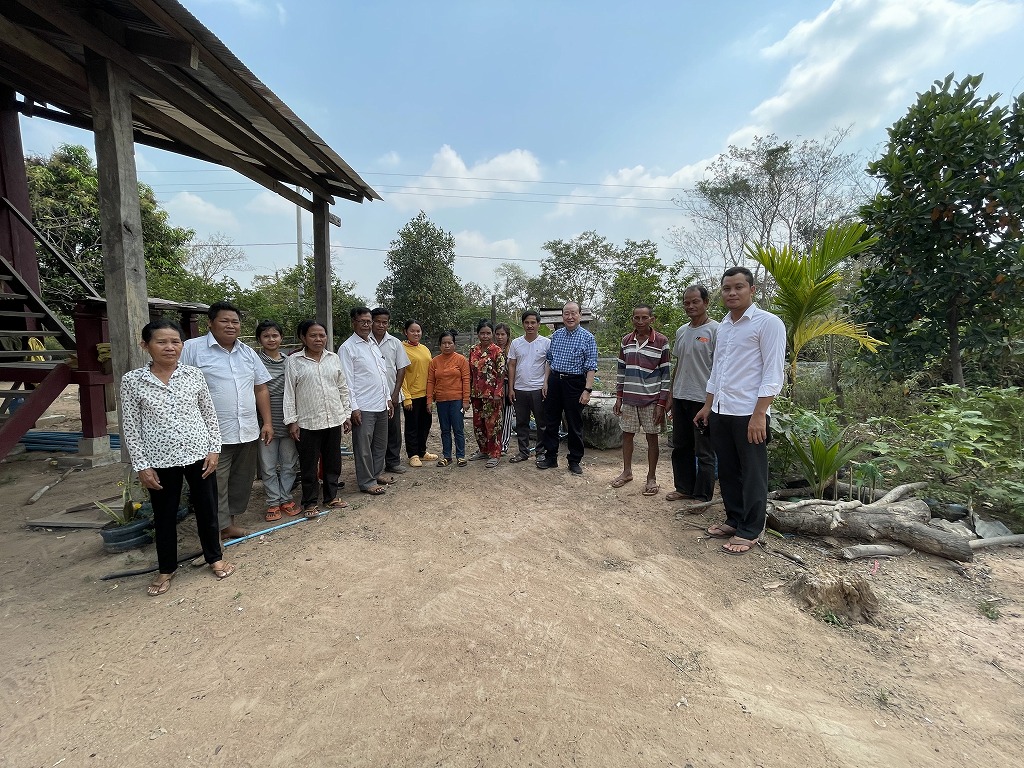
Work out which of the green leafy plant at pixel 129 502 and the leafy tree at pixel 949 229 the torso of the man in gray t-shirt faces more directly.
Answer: the green leafy plant

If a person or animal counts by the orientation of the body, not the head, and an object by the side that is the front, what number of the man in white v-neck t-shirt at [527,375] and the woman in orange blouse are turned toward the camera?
2

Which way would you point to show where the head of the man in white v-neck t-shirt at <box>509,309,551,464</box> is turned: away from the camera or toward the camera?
toward the camera

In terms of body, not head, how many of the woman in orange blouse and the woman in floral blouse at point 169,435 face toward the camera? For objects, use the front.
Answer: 2

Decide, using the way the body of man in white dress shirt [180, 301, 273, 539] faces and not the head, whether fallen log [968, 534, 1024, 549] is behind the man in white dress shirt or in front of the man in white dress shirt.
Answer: in front

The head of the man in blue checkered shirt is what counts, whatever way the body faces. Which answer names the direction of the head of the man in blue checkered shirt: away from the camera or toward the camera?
toward the camera

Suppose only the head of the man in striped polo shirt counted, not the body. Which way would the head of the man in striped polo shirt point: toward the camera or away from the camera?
toward the camera

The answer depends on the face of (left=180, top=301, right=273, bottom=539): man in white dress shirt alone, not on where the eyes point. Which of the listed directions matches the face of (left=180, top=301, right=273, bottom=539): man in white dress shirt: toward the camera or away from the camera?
toward the camera

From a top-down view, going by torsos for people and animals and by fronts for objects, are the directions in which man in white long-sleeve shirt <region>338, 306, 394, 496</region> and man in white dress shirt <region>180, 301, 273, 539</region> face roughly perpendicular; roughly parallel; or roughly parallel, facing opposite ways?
roughly parallel

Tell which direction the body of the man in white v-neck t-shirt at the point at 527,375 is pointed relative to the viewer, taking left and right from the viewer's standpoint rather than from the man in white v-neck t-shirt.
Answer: facing the viewer

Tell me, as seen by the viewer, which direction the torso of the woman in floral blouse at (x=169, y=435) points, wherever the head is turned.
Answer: toward the camera

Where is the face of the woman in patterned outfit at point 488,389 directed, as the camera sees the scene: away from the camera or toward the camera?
toward the camera

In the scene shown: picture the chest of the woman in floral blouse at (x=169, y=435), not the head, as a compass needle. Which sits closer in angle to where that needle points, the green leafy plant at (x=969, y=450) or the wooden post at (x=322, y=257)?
the green leafy plant

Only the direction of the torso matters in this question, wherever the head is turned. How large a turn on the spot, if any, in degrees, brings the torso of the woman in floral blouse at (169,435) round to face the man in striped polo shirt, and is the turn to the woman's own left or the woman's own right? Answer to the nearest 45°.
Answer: approximately 90° to the woman's own left
